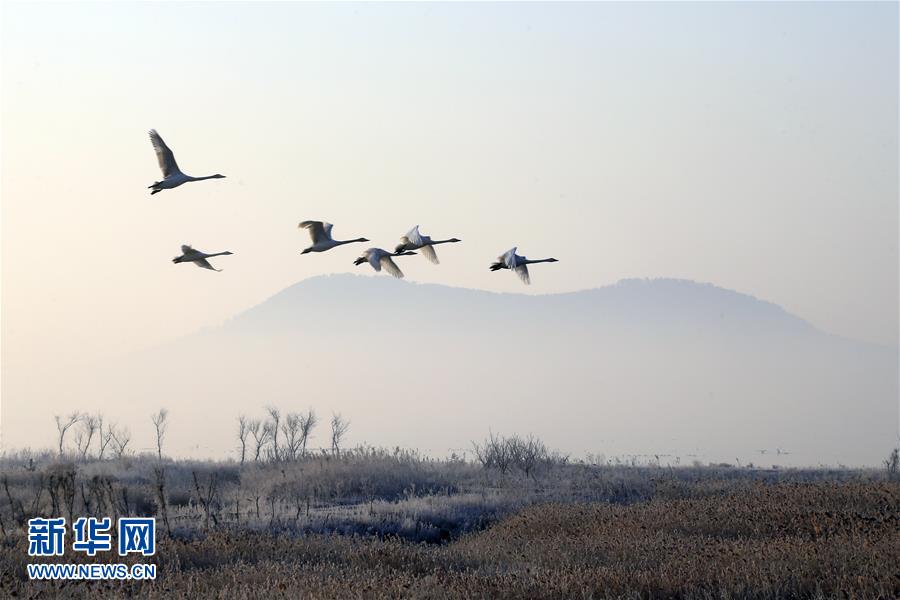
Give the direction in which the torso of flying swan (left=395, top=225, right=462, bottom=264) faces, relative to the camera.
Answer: to the viewer's right

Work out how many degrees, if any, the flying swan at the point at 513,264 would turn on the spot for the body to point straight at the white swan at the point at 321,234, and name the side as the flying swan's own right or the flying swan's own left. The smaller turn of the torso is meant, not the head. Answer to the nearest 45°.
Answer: approximately 180°

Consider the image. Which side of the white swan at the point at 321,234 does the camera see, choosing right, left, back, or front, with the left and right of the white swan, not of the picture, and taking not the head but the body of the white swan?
right

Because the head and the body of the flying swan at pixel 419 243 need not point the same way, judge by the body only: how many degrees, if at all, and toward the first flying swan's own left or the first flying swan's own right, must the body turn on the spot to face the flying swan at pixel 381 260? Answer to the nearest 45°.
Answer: approximately 135° to the first flying swan's own right

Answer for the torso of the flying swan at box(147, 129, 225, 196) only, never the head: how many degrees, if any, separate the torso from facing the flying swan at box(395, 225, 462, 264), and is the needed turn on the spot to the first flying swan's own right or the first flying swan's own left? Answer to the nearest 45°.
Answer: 0° — it already faces it

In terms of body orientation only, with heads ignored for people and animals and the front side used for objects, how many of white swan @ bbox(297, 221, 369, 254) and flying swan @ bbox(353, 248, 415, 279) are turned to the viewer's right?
2

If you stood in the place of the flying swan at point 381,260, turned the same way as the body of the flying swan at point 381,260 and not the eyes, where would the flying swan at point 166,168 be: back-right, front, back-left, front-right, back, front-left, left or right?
back

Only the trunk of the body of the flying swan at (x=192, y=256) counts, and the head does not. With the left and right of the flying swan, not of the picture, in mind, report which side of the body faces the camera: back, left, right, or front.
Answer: right

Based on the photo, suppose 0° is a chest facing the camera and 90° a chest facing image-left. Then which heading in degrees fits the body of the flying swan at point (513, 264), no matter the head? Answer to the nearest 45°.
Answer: approximately 270°

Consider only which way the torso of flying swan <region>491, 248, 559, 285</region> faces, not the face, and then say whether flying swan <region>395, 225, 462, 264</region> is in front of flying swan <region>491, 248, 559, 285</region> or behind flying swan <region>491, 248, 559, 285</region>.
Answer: behind

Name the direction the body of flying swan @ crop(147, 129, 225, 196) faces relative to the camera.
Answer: to the viewer's right

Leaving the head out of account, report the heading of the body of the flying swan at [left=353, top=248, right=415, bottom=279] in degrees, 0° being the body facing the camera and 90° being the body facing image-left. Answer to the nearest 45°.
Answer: approximately 270°
